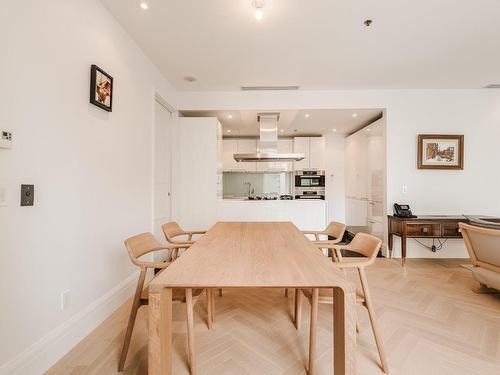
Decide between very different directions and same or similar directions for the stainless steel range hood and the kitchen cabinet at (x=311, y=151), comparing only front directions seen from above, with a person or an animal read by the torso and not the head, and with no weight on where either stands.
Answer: same or similar directions

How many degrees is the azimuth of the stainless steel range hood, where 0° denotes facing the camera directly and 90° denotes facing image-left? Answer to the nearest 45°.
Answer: approximately 0°

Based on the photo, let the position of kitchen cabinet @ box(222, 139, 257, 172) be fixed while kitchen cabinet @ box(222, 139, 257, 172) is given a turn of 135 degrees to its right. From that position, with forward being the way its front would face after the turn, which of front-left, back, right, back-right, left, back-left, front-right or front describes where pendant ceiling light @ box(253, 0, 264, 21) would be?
back-left

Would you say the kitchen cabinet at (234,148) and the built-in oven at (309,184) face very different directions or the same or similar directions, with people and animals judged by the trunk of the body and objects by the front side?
same or similar directions

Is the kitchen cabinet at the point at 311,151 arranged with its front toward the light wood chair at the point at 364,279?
yes

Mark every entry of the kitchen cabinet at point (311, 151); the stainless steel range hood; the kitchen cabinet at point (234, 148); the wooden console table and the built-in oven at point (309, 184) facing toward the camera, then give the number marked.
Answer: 5

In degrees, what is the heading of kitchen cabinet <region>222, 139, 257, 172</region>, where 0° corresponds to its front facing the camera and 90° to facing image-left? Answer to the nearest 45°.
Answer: approximately 0°

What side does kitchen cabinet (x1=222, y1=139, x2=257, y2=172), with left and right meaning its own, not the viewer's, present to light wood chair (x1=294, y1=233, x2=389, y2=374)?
front

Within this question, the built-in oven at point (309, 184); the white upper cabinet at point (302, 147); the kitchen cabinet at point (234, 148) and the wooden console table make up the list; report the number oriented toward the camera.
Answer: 4

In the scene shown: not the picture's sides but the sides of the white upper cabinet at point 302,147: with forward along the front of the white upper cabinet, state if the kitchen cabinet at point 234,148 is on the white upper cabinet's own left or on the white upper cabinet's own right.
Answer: on the white upper cabinet's own right

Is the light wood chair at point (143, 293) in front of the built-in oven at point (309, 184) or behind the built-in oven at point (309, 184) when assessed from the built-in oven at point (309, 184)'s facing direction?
in front

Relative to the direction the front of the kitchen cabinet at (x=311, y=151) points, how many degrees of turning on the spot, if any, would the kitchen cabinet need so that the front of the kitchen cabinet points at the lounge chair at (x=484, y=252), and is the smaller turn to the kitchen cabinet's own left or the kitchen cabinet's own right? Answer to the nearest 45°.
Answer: approximately 45° to the kitchen cabinet's own left

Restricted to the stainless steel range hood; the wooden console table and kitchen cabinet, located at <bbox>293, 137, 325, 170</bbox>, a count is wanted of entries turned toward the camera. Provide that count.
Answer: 3

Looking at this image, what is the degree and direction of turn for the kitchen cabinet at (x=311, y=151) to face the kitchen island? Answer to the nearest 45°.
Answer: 0° — it already faces it

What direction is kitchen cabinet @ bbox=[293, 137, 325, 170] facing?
toward the camera

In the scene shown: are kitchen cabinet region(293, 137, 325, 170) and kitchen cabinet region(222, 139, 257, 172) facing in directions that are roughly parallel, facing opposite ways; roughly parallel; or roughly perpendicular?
roughly parallel

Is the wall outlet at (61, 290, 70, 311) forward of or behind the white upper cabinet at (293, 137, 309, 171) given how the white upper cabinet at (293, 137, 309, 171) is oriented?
forward
